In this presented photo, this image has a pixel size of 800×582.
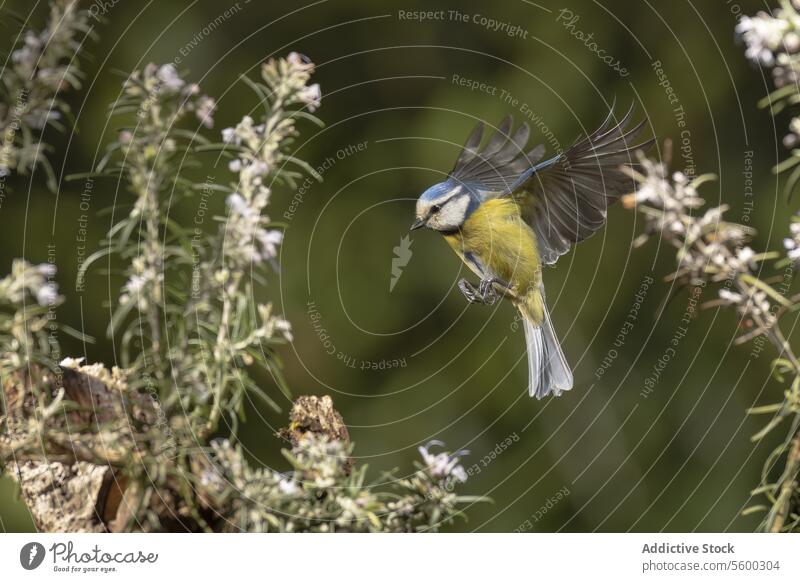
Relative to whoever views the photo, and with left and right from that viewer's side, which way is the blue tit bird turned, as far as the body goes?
facing to the left of the viewer
